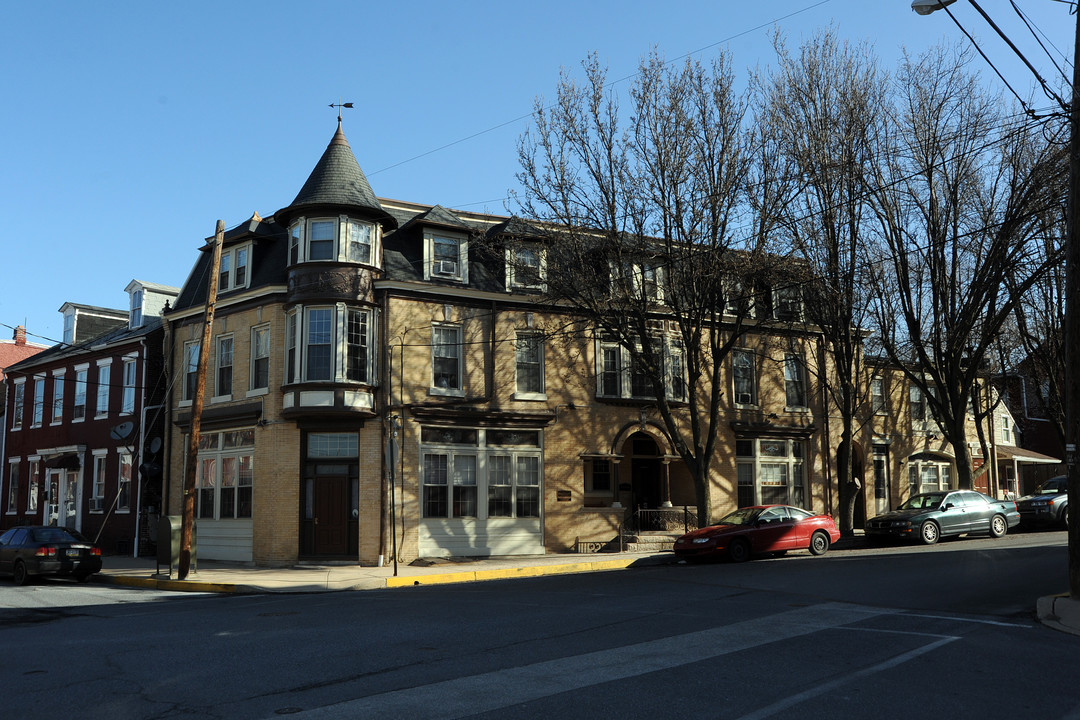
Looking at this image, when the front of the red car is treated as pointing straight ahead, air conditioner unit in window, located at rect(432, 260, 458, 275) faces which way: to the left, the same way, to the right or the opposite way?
to the left

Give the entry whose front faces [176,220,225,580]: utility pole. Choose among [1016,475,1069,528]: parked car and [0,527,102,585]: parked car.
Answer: [1016,475,1069,528]: parked car

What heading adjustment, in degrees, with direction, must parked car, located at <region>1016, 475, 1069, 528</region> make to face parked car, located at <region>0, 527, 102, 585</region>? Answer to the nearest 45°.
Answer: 0° — it already faces it

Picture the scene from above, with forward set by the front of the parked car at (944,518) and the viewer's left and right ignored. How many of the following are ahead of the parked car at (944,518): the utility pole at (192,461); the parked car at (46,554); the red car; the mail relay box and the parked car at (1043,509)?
4

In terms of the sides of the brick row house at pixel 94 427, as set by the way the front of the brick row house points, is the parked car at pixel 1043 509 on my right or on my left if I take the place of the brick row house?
on my left

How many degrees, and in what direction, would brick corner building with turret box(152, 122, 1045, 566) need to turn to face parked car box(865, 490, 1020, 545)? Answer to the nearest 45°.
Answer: approximately 45° to its left

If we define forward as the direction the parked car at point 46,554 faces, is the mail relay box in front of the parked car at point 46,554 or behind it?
behind

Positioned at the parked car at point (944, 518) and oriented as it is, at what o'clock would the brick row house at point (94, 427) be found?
The brick row house is roughly at 1 o'clock from the parked car.

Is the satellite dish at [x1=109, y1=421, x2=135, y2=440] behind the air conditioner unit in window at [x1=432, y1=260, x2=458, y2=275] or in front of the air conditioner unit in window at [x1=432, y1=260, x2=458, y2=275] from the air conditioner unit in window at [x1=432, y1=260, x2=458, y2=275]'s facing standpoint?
behind

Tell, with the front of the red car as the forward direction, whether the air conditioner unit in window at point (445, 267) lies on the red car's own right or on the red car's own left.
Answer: on the red car's own right

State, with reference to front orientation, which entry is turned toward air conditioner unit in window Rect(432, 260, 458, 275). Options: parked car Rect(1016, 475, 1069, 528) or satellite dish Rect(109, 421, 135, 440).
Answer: the parked car

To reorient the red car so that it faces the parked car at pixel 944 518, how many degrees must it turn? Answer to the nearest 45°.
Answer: approximately 180°

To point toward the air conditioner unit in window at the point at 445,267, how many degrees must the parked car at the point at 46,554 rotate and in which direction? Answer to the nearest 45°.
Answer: approximately 135° to its right

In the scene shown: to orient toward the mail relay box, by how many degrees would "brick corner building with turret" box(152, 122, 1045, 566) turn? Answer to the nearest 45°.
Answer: approximately 90° to its right

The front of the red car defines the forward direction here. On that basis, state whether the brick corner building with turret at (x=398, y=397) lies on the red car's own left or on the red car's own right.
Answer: on the red car's own right

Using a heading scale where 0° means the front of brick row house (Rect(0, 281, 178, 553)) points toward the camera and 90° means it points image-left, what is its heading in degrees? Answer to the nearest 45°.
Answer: approximately 45°
